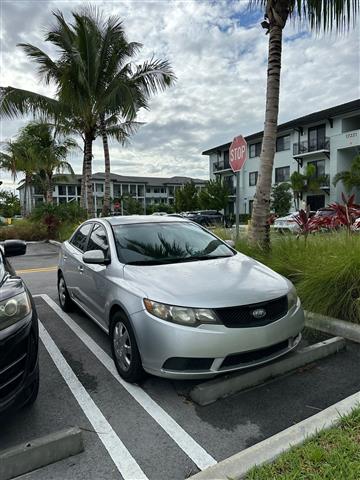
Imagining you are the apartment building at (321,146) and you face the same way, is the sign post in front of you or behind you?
in front

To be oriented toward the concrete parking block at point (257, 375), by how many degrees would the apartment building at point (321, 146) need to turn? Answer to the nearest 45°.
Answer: approximately 45° to its left

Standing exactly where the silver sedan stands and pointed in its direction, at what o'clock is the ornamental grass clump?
The ornamental grass clump is roughly at 9 o'clock from the silver sedan.

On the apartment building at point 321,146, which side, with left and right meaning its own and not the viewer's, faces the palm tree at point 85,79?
front

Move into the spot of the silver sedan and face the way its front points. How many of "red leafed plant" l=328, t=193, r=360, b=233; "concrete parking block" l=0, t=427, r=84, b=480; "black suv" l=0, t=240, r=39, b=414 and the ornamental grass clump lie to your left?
2

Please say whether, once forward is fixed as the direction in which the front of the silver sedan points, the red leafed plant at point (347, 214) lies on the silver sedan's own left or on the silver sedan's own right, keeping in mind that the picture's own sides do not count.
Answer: on the silver sedan's own left

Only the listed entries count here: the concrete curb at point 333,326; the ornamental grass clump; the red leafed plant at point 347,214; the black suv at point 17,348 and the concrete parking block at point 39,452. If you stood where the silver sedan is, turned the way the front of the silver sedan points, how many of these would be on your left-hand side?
3

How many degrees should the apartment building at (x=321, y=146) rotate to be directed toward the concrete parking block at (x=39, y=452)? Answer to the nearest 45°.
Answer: approximately 45° to its left

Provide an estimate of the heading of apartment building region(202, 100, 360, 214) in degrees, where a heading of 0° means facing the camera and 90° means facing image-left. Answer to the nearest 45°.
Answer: approximately 45°

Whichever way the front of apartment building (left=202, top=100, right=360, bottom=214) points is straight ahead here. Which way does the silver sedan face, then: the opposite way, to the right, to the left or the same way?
to the left

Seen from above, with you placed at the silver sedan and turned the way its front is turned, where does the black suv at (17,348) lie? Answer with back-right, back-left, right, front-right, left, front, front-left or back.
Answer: right

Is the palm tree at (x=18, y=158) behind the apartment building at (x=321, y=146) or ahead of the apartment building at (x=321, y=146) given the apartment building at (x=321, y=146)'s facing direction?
ahead
